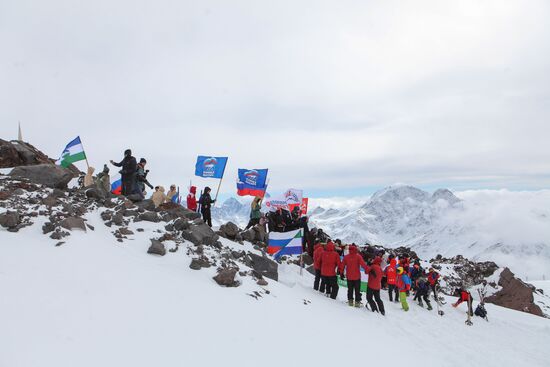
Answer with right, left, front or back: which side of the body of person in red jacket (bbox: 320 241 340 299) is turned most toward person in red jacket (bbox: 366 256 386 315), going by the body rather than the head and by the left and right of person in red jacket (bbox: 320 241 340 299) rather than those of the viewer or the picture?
right

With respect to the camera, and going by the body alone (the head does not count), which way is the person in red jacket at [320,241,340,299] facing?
away from the camera

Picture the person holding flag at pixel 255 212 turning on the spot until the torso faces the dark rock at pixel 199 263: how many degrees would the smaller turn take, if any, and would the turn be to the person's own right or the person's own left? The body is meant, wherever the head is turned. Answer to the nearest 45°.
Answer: approximately 90° to the person's own right

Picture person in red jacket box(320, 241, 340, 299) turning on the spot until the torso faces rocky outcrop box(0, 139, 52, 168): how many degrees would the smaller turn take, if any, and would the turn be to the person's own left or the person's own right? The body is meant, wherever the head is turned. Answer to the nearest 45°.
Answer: approximately 90° to the person's own left

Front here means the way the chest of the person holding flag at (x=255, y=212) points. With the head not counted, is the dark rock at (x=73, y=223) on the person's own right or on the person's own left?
on the person's own right

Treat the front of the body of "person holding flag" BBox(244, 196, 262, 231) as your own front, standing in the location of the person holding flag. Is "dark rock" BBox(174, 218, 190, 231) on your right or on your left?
on your right

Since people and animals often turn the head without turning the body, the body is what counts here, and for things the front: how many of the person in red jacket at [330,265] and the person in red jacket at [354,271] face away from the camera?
2

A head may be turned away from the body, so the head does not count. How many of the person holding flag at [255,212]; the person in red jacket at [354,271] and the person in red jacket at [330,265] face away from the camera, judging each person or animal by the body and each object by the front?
2

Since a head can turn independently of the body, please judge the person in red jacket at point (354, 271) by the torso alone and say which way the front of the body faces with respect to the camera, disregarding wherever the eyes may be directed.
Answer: away from the camera

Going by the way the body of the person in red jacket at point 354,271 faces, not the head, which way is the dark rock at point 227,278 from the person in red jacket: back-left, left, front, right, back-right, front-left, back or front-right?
back-left

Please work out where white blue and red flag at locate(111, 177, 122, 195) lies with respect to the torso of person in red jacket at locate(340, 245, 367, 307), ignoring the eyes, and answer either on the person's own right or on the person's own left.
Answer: on the person's own left
